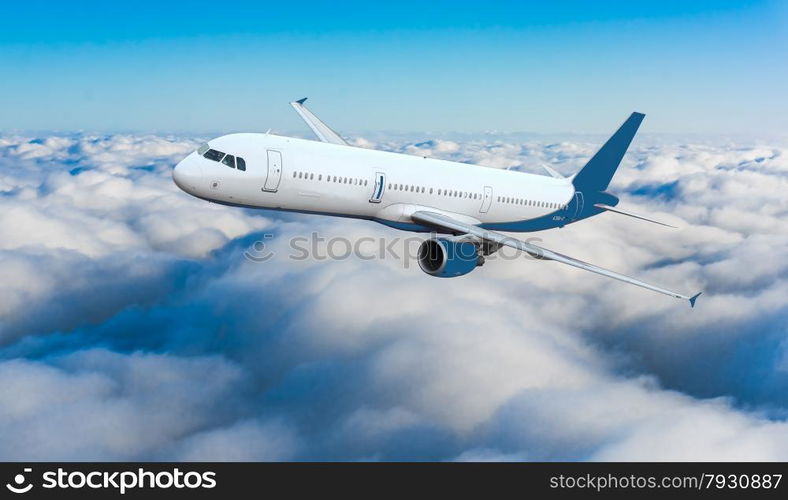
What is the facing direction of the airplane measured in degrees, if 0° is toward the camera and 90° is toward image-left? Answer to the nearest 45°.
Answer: approximately 45°
